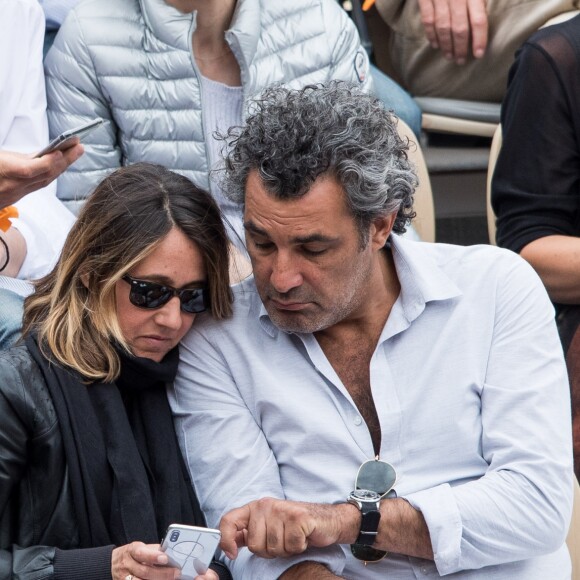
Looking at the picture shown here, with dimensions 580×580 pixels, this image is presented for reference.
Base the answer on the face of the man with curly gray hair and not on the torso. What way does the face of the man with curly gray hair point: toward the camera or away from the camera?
toward the camera

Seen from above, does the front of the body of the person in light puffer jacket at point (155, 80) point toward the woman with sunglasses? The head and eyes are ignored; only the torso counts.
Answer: yes

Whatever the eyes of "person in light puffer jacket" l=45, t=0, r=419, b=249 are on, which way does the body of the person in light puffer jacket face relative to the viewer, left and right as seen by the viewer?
facing the viewer

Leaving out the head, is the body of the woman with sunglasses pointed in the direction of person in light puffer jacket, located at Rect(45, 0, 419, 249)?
no

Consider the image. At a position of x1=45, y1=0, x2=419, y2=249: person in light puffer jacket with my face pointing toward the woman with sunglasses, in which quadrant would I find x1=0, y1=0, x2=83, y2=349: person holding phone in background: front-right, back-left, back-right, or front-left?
front-right

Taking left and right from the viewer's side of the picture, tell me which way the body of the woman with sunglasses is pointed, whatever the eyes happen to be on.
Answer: facing the viewer and to the right of the viewer

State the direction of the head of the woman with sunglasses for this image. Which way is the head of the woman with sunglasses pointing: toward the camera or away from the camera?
toward the camera

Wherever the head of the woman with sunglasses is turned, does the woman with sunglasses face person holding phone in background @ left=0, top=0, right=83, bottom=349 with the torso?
no

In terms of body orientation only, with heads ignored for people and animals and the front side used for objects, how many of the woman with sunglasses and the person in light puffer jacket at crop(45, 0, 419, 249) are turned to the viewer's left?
0

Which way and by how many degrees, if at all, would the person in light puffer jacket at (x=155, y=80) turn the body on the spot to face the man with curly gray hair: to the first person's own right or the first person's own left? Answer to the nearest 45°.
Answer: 0° — they already face them
